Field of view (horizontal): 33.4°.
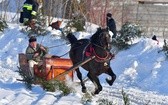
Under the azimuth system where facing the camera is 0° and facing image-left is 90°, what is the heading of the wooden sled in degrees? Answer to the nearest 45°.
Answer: approximately 315°

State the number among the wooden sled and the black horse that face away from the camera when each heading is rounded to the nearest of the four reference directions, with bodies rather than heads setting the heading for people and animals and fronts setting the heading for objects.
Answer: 0

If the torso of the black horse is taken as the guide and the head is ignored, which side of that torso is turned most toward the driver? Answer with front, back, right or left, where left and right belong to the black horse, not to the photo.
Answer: back

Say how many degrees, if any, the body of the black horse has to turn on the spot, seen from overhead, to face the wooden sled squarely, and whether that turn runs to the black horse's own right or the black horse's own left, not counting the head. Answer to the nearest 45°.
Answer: approximately 180°

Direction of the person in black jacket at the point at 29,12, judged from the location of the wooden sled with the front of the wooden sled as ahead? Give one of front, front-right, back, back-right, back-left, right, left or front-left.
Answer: back-left

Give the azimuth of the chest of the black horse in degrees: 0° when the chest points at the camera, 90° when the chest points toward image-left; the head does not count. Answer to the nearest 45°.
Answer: approximately 315°
